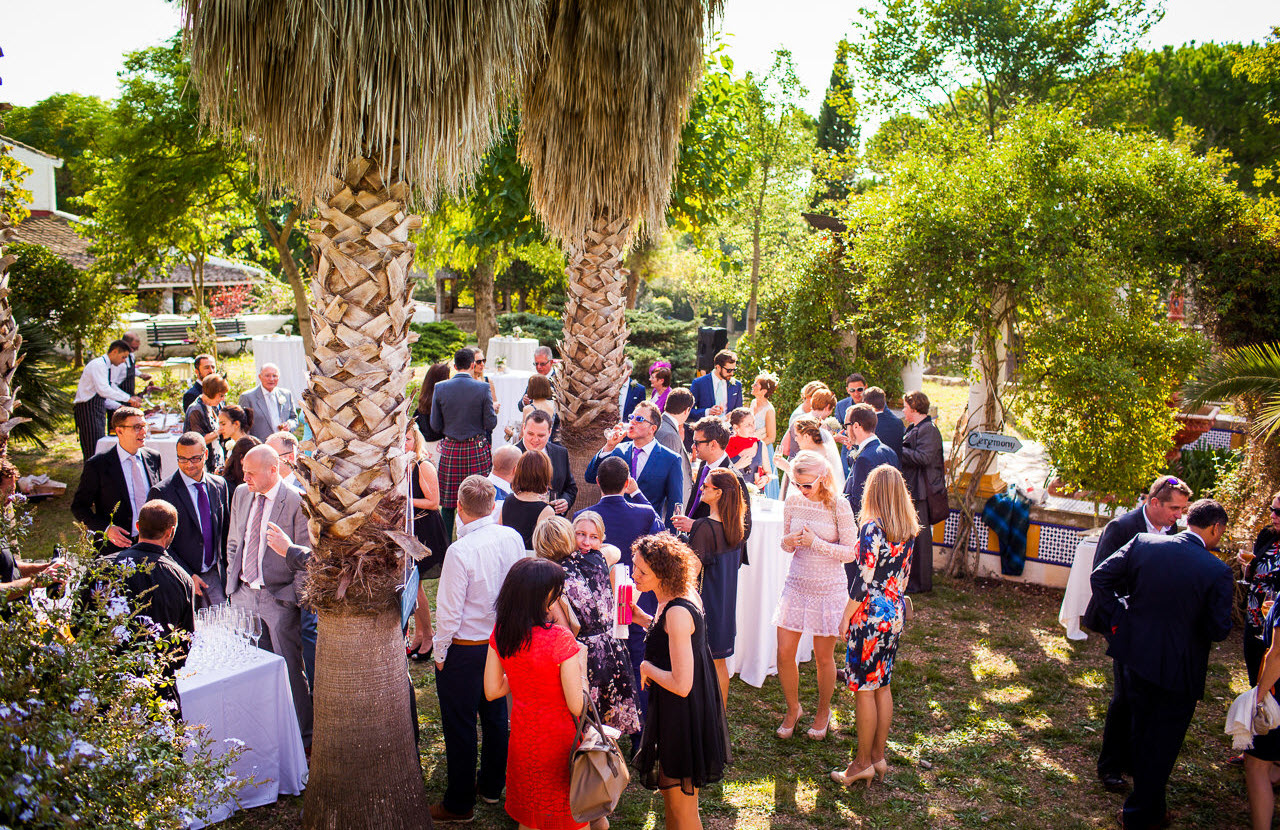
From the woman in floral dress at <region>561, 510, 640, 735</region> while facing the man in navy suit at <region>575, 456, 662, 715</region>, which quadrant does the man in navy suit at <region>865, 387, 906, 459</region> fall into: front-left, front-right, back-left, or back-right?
front-right

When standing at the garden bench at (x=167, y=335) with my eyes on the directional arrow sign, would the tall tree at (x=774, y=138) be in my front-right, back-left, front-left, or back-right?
front-left

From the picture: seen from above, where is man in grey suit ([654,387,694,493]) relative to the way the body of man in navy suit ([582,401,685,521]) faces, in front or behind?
behind

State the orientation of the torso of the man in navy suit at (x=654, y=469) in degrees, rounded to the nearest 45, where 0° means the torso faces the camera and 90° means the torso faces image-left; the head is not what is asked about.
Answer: approximately 45°

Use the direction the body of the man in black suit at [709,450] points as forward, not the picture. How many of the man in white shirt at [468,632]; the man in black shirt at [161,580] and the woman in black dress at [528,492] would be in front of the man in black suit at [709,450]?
3

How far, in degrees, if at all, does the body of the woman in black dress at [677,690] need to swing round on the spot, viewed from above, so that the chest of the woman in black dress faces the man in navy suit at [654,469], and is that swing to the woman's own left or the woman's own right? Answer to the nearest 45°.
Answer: approximately 90° to the woman's own right

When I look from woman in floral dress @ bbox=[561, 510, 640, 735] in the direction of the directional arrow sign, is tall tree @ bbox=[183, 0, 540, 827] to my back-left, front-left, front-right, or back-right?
back-left

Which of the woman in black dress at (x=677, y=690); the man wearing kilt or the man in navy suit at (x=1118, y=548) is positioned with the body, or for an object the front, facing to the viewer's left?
the woman in black dress

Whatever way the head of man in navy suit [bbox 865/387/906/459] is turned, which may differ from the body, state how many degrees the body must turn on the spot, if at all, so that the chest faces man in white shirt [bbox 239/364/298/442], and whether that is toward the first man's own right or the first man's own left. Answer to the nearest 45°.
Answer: approximately 45° to the first man's own left

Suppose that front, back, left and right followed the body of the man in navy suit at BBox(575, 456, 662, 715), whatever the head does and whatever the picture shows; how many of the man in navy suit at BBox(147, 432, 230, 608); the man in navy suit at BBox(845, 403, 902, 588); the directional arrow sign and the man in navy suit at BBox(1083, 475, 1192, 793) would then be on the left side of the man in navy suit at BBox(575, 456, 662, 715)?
1

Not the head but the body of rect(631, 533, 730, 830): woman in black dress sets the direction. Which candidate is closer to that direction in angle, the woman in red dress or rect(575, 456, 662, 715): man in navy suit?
the woman in red dress

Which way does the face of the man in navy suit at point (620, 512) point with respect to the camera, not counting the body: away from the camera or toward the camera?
away from the camera
